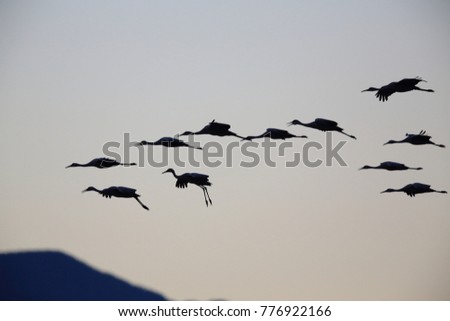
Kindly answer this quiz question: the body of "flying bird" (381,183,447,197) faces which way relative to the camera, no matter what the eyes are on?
to the viewer's left

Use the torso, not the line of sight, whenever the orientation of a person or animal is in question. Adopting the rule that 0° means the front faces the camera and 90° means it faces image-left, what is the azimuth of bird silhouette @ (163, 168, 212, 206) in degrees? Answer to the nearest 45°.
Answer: approximately 90°

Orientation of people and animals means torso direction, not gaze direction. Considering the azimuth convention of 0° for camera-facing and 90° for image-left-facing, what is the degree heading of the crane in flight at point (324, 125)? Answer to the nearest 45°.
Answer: approximately 90°

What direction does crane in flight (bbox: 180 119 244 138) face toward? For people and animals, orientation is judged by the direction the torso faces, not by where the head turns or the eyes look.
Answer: to the viewer's left

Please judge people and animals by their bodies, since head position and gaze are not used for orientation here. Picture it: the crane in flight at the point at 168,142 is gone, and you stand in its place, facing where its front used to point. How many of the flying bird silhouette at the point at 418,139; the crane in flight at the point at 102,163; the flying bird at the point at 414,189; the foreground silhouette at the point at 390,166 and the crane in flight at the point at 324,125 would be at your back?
4

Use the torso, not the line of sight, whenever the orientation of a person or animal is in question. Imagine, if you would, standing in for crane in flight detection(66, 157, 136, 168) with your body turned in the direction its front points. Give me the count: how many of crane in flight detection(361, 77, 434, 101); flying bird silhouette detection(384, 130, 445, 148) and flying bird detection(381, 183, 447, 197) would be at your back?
3

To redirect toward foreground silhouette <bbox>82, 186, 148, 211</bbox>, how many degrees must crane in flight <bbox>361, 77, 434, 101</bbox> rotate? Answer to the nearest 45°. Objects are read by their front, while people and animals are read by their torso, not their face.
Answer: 0° — it already faces it

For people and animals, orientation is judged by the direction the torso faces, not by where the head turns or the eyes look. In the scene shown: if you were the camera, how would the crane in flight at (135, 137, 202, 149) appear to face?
facing to the left of the viewer

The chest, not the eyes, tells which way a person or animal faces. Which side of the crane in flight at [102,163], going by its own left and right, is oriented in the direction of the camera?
left

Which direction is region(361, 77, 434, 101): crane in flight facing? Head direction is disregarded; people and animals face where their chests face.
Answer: to the viewer's left

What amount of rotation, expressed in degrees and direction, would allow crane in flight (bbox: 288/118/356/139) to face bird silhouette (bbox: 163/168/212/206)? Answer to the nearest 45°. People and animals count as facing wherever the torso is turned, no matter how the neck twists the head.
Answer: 0° — it already faces it

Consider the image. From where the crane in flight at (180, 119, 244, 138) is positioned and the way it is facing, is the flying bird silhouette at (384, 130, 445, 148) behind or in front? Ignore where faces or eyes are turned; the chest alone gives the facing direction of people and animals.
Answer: behind

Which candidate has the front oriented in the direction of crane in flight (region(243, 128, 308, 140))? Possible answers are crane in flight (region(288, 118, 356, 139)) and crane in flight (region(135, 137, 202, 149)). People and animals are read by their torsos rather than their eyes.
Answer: crane in flight (region(288, 118, 356, 139))
